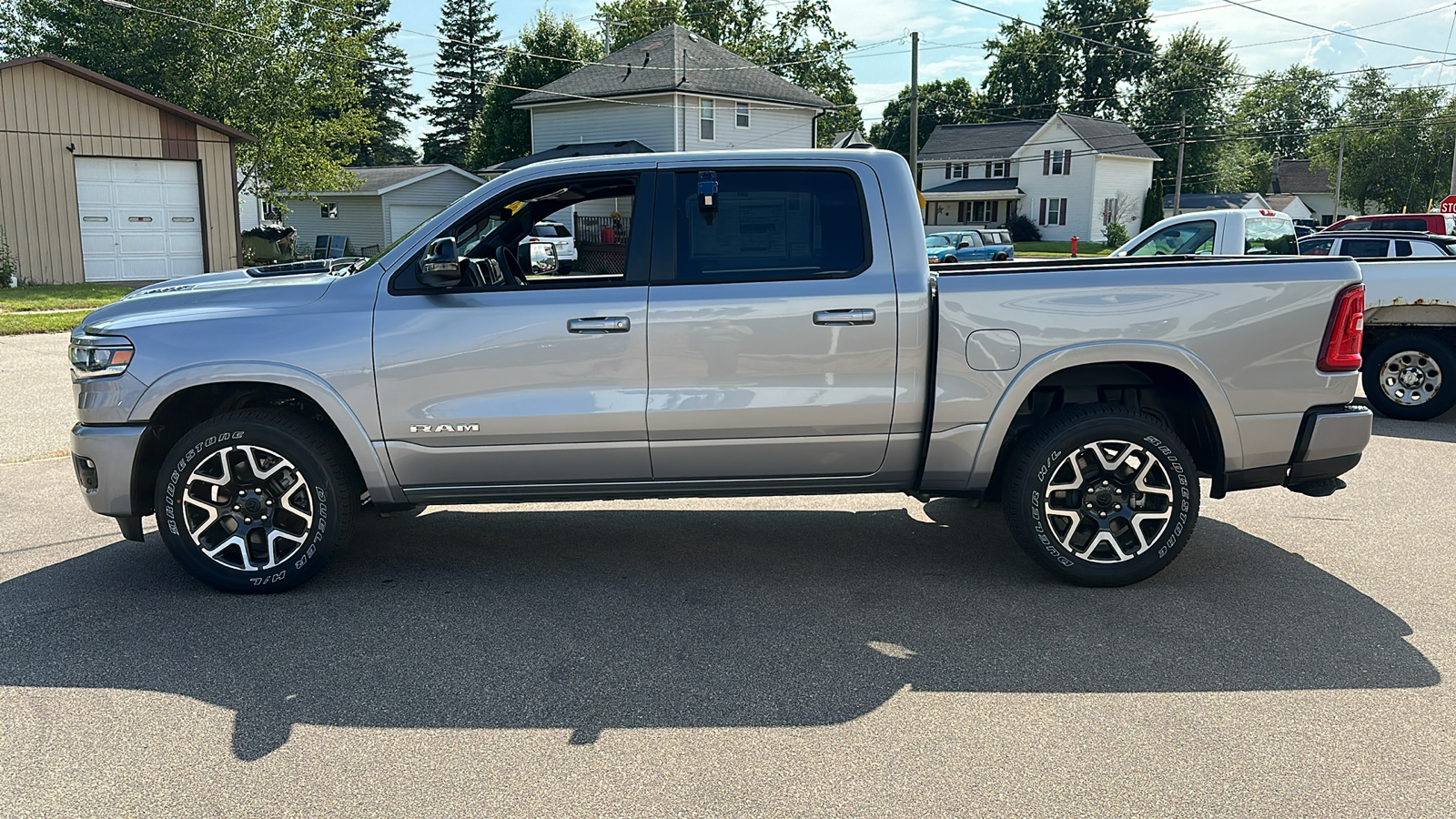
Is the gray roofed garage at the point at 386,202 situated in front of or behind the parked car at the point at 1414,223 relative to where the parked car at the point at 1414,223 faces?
in front

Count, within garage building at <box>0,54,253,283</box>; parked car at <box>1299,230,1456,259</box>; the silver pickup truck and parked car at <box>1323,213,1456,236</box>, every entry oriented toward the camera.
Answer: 1

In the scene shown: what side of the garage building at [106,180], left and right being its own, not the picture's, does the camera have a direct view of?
front

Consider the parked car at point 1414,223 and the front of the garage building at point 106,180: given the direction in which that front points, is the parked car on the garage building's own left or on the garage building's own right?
on the garage building's own left

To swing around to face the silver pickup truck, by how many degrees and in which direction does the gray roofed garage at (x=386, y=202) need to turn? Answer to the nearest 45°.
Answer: approximately 45° to its right

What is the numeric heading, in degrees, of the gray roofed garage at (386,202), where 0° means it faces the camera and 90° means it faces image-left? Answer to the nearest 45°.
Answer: approximately 315°

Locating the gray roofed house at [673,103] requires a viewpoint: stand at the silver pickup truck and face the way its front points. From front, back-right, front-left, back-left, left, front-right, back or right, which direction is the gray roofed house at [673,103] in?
right

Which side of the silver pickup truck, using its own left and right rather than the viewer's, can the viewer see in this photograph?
left

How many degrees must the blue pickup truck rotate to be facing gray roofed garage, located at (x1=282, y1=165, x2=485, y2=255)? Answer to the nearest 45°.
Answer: approximately 45° to its right

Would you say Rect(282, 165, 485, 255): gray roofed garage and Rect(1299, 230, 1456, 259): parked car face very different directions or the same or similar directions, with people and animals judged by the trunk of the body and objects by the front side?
very different directions

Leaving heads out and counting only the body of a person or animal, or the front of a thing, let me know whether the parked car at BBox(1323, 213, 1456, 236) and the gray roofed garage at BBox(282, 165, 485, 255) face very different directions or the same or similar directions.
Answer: very different directions

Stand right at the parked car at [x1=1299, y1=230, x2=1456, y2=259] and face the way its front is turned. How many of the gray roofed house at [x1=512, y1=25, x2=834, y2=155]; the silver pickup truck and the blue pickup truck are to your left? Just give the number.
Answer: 1

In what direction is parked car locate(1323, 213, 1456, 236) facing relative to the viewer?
to the viewer's left

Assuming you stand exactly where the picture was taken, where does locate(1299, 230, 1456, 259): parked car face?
facing to the left of the viewer
